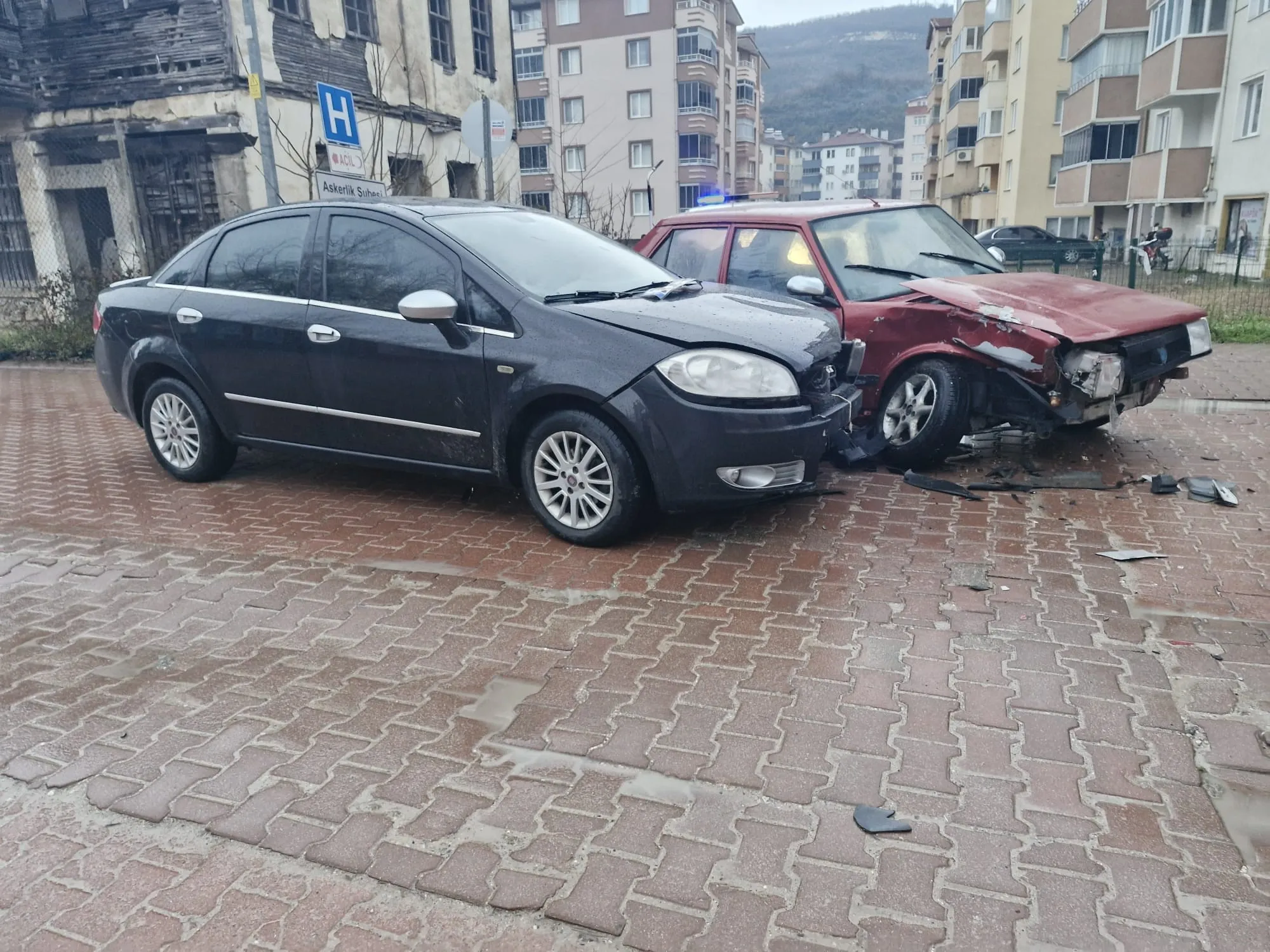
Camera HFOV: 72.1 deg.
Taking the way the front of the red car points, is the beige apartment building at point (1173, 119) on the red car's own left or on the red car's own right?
on the red car's own left

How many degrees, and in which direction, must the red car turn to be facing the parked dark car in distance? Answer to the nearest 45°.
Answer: approximately 135° to its left

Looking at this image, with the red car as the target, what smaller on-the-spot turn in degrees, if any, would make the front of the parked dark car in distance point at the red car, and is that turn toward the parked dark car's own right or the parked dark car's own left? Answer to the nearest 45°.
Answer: approximately 90° to the parked dark car's own right

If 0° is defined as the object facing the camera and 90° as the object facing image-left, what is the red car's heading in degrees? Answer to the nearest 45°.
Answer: approximately 315°

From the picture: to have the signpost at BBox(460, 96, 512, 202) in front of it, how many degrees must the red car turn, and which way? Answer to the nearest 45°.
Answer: approximately 180°

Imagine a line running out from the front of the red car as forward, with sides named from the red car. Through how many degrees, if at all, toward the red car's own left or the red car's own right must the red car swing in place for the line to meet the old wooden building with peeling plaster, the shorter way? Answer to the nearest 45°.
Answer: approximately 180°

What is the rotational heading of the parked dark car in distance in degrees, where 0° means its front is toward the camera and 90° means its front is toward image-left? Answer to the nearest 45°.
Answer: approximately 270°

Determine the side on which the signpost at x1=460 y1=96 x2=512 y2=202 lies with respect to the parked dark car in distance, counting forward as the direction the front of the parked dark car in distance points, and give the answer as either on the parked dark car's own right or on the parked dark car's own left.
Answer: on the parked dark car's own right
